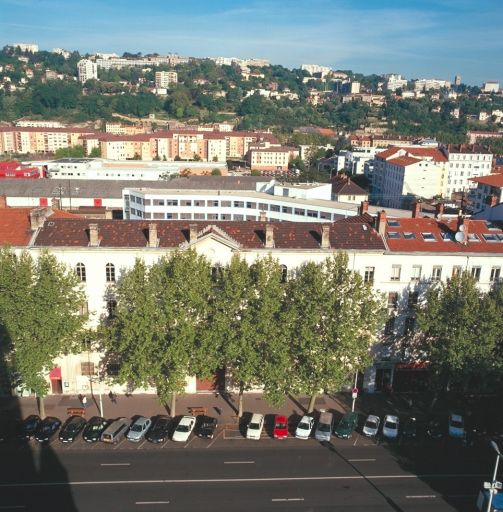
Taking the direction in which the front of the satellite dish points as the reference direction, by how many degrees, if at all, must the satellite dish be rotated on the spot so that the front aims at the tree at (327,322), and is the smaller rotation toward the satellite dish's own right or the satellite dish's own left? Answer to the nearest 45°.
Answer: approximately 45° to the satellite dish's own right

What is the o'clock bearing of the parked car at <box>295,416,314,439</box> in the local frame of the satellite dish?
The parked car is roughly at 1 o'clock from the satellite dish.

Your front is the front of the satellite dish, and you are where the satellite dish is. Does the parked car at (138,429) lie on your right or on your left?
on your right

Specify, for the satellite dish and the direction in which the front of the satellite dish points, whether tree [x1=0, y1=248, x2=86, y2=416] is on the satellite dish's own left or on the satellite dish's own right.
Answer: on the satellite dish's own right

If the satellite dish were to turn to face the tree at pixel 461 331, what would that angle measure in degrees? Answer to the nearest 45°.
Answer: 0° — it already faces it

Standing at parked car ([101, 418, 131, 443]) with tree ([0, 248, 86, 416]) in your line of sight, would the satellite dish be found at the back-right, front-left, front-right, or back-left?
back-right

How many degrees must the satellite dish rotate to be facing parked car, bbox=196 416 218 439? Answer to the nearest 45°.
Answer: approximately 45° to its right

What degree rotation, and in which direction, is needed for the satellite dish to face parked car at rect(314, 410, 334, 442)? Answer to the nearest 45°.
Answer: approximately 45° to its right

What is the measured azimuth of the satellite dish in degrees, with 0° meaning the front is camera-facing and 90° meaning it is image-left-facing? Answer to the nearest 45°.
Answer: approximately 0°
